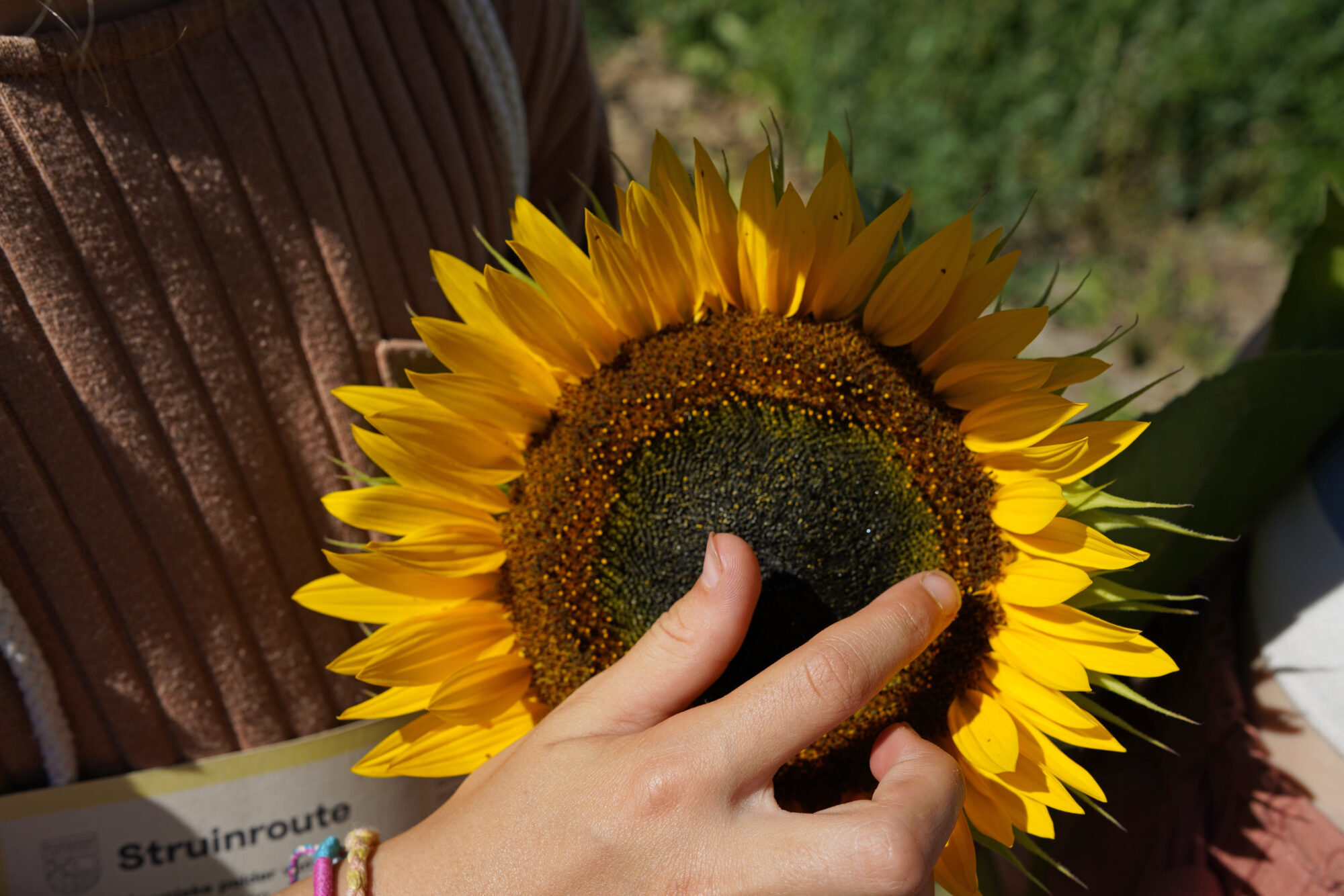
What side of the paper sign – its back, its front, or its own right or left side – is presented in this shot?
front
